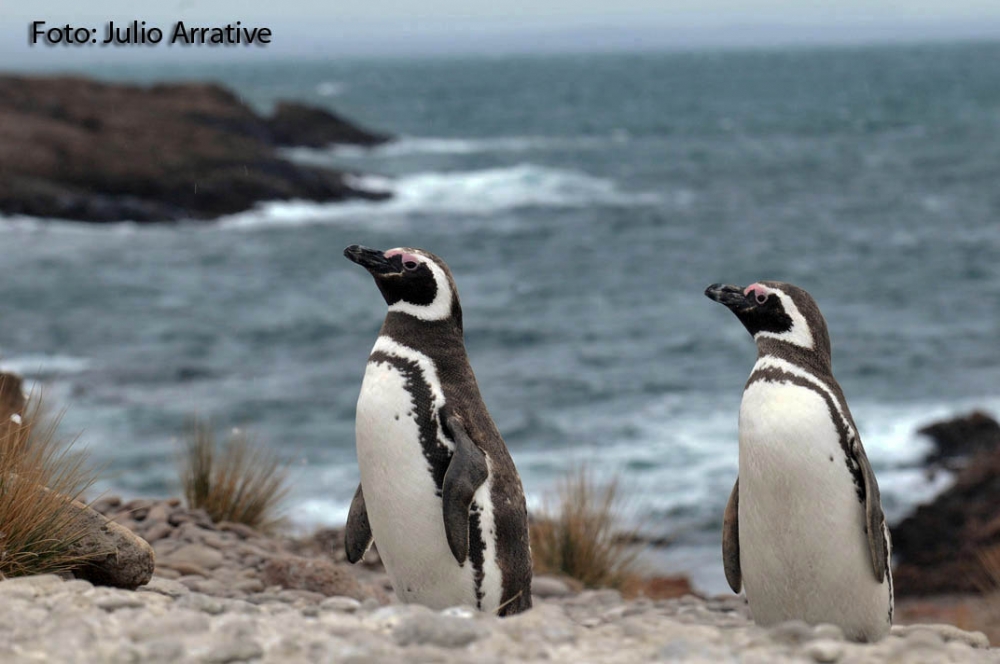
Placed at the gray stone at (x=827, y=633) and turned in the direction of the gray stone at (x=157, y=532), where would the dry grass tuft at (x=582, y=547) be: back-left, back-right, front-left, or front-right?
front-right

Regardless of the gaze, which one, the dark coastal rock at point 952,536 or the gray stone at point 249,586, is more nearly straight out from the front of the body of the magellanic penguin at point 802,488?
the gray stone

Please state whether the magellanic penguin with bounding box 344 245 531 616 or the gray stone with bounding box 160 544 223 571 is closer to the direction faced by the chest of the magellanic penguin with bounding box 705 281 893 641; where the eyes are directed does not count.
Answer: the magellanic penguin

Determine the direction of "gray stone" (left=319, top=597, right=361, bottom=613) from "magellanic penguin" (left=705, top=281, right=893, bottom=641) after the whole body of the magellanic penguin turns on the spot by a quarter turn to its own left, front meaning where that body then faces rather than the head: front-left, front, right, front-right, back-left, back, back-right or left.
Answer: back-right

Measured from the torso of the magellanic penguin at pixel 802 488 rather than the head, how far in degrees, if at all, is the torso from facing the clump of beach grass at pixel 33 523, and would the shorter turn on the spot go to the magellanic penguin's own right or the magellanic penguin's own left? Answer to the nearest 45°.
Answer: approximately 45° to the magellanic penguin's own right

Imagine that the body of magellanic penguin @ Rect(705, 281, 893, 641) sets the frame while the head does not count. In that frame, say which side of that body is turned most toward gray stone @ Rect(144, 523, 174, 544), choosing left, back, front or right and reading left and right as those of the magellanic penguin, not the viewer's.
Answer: right

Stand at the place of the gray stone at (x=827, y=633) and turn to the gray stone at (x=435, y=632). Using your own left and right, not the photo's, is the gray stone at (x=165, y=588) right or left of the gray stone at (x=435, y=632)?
right

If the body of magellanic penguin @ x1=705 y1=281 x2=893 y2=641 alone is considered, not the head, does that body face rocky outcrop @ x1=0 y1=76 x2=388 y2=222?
no

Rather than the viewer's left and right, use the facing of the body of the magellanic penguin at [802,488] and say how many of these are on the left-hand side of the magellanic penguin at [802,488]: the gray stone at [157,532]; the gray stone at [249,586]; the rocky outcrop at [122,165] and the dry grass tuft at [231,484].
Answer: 0

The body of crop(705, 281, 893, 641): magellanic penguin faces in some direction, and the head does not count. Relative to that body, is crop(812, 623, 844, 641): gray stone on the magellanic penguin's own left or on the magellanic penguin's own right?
on the magellanic penguin's own left
